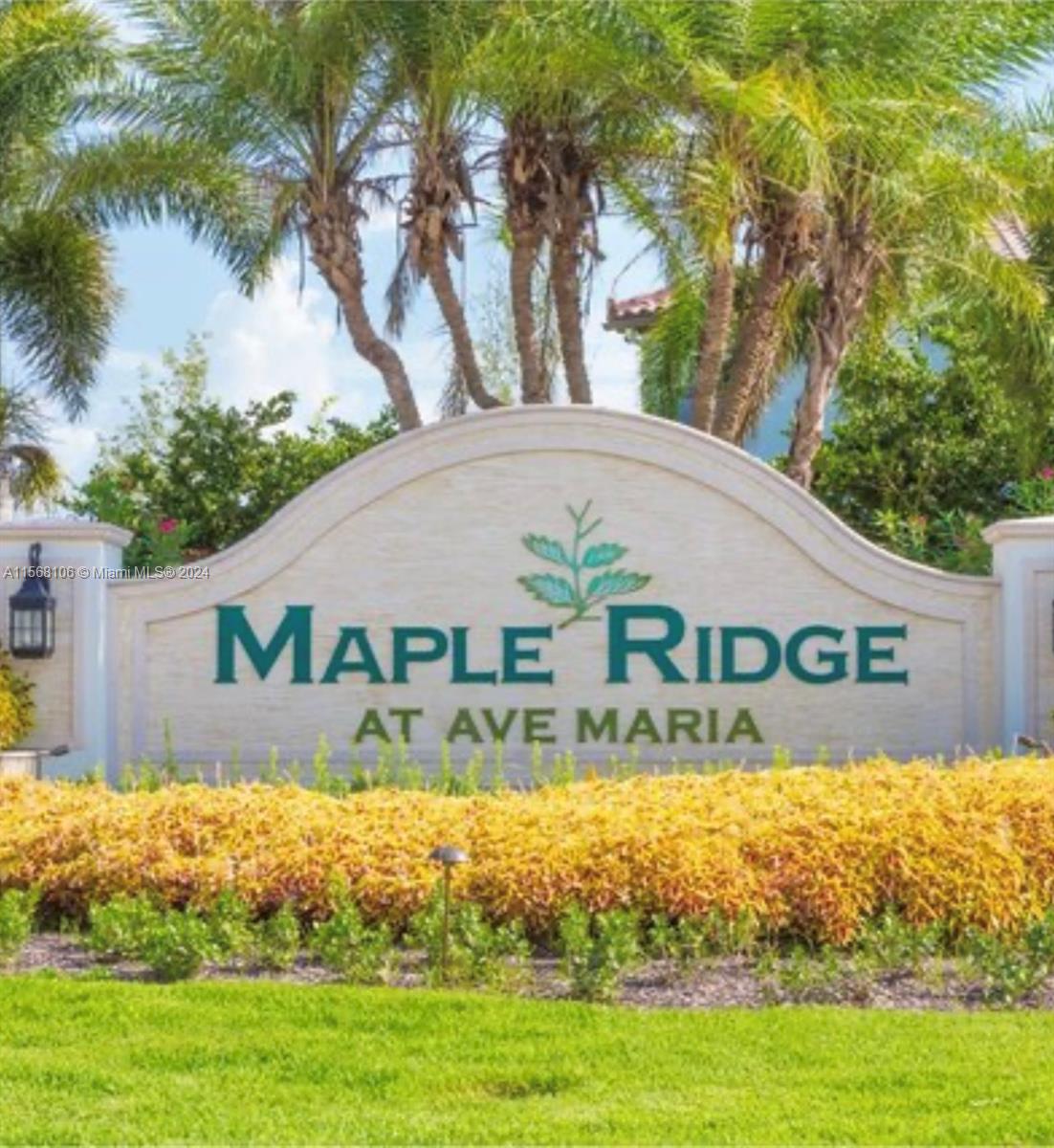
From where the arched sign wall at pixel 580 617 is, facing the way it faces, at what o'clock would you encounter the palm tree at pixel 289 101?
The palm tree is roughly at 5 o'clock from the arched sign wall.

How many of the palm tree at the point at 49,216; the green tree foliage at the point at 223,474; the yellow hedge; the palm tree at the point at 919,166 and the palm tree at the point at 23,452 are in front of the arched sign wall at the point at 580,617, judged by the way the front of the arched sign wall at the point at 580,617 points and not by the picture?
1

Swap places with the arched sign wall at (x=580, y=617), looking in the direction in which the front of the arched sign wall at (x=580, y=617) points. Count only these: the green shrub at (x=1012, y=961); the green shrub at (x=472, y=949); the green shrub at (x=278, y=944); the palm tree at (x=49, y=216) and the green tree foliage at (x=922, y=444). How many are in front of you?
3

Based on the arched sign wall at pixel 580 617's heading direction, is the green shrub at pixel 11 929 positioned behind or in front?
in front

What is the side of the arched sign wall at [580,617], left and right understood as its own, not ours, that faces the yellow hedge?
front

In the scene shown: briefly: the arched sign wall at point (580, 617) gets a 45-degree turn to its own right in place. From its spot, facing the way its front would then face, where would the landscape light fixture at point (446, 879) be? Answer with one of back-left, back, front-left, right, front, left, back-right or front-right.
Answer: front-left

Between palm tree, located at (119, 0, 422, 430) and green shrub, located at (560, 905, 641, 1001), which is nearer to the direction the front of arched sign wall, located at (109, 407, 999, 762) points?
the green shrub

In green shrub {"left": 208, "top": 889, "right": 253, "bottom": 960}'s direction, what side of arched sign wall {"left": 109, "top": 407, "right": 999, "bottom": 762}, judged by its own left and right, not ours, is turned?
front

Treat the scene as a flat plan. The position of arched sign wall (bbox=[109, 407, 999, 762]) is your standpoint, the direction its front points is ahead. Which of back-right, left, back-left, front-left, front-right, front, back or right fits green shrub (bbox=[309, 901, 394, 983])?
front

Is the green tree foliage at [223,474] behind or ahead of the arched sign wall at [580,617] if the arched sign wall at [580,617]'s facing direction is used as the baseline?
behind

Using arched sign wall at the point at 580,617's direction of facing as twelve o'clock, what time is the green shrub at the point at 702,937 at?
The green shrub is roughly at 12 o'clock from the arched sign wall.

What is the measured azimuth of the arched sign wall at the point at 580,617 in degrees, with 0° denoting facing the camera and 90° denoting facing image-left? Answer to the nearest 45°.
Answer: approximately 0°
